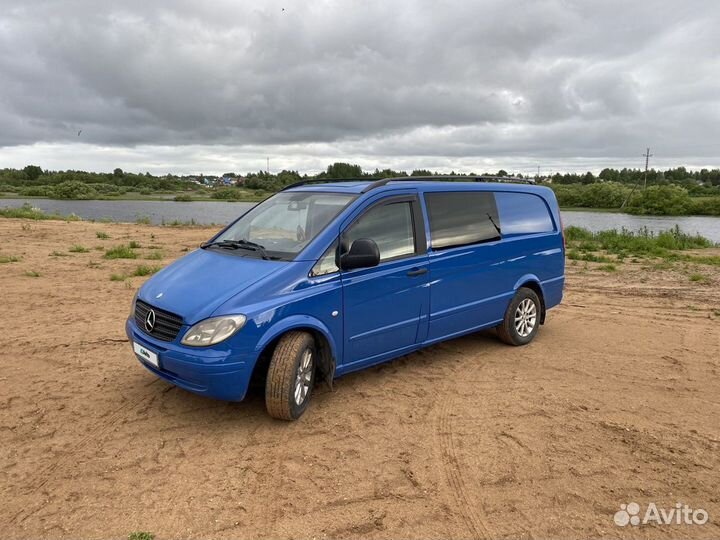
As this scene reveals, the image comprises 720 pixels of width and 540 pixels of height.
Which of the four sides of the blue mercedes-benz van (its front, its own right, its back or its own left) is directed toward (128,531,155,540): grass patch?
front

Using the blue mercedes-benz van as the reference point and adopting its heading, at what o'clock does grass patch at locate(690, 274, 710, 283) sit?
The grass patch is roughly at 6 o'clock from the blue mercedes-benz van.

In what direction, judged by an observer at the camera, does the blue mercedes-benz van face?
facing the viewer and to the left of the viewer

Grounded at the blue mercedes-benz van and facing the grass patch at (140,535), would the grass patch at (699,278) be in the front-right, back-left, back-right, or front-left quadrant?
back-left
